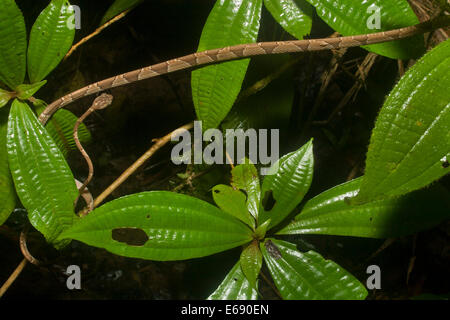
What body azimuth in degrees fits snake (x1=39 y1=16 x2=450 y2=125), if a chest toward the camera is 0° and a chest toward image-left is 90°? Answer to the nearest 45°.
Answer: approximately 90°
